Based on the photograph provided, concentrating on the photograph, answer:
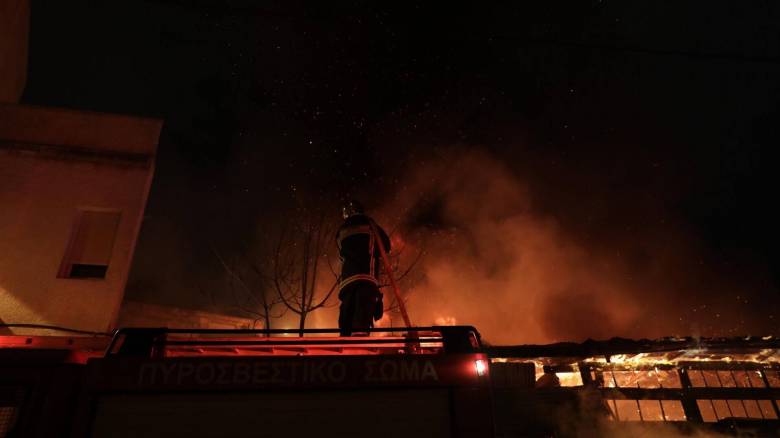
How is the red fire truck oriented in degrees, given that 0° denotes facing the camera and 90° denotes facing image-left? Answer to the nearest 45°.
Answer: approximately 90°
